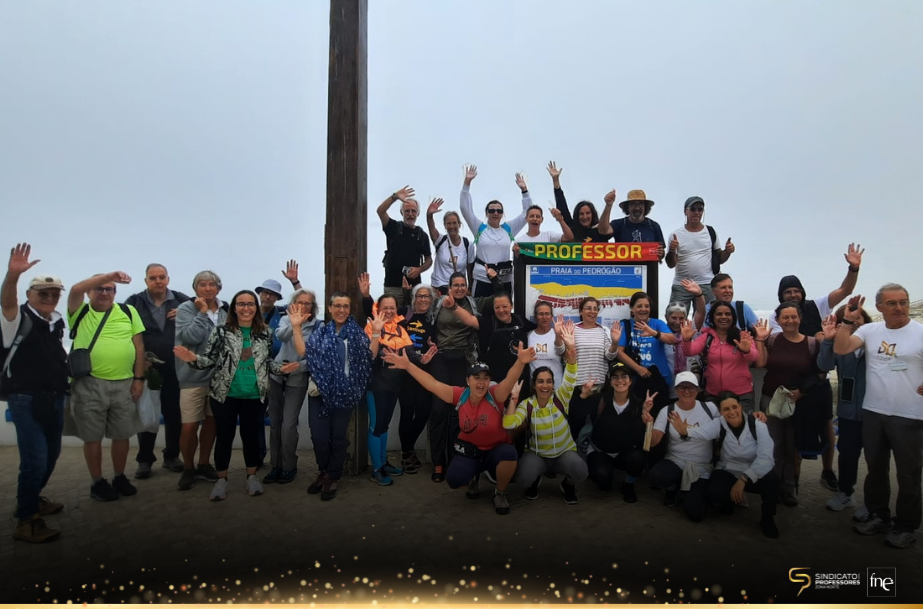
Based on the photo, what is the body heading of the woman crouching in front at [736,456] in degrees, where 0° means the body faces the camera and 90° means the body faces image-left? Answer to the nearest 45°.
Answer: approximately 0°

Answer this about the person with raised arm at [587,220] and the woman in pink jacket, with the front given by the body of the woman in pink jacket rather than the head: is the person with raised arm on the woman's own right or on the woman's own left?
on the woman's own right

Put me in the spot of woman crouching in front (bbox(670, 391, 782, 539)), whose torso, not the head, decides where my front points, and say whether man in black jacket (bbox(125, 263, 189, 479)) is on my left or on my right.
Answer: on my right

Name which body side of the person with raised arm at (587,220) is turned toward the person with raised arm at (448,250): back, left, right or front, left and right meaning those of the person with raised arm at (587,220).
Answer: right

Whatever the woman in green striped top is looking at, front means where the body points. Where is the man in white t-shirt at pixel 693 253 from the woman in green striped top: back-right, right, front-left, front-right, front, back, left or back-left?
back-left
